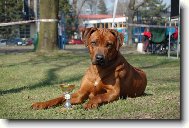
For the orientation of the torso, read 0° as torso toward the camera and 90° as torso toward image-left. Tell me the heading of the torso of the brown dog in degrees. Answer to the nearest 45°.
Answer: approximately 45°

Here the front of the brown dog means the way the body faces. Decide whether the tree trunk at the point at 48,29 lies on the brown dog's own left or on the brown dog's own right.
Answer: on the brown dog's own right
